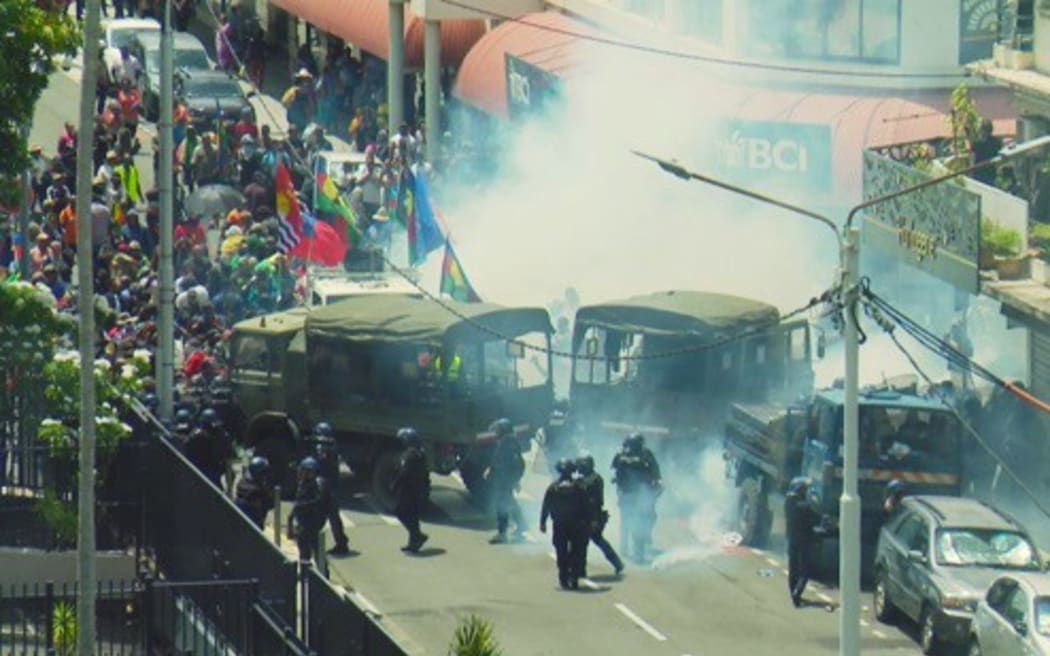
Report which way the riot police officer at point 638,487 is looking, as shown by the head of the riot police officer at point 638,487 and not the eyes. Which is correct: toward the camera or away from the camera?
away from the camera

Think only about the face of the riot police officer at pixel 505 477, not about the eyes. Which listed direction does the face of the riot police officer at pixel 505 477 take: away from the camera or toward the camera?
away from the camera

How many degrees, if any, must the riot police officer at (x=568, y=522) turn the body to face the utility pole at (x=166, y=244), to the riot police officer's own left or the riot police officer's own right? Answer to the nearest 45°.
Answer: approximately 90° to the riot police officer's own left

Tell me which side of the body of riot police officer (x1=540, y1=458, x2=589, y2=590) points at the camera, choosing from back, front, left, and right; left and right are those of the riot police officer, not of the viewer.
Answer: back
